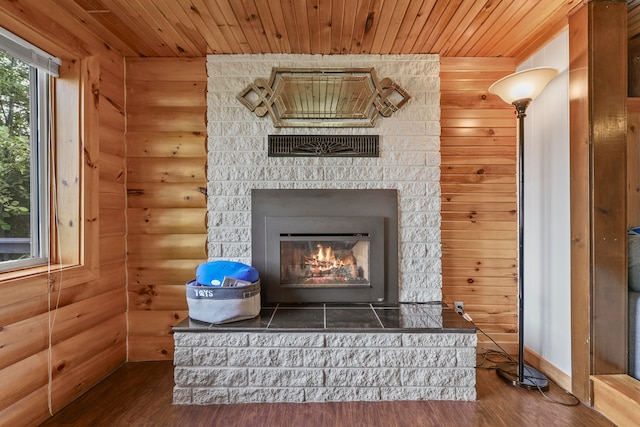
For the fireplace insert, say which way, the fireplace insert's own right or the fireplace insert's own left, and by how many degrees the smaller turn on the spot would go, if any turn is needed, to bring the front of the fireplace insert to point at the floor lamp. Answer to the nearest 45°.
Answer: approximately 90° to the fireplace insert's own left

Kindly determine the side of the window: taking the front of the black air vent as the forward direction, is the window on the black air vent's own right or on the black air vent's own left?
on the black air vent's own right

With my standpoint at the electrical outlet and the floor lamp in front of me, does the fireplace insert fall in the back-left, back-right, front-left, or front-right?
back-right

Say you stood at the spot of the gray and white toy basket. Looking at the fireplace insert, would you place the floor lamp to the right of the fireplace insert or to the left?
right

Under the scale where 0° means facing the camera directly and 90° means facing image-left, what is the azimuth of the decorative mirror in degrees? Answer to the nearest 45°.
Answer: approximately 0°

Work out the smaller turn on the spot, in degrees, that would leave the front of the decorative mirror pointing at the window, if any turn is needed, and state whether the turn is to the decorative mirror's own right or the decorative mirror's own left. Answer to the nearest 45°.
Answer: approximately 90° to the decorative mirror's own right

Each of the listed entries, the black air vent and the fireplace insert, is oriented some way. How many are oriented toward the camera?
2

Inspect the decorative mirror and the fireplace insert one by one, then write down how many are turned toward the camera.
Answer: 2
